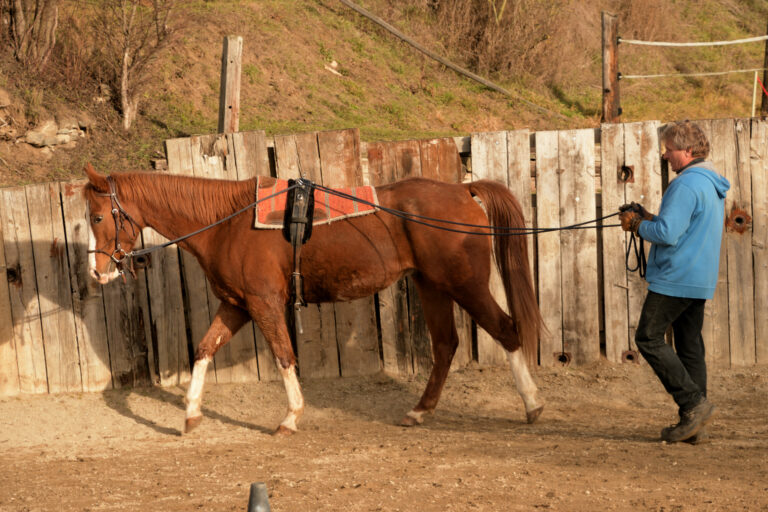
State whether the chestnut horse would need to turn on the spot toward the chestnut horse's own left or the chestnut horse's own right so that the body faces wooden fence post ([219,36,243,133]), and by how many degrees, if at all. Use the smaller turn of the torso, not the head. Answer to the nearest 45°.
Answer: approximately 45° to the chestnut horse's own right

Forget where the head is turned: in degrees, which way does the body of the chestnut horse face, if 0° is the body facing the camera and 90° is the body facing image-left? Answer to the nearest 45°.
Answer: approximately 90°

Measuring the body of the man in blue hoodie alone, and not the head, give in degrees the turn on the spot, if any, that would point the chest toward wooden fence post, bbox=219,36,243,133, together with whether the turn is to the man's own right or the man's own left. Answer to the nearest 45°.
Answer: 0° — they already face it

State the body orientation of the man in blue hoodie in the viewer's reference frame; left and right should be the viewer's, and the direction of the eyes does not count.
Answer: facing to the left of the viewer

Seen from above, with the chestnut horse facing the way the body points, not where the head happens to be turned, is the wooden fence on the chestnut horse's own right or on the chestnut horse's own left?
on the chestnut horse's own right

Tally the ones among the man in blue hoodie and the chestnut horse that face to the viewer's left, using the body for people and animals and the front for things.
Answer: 2

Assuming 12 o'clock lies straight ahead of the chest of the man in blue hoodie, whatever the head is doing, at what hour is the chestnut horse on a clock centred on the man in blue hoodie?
The chestnut horse is roughly at 12 o'clock from the man in blue hoodie.

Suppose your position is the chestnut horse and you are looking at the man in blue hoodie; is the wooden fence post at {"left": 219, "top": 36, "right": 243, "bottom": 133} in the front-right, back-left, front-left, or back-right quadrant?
back-left

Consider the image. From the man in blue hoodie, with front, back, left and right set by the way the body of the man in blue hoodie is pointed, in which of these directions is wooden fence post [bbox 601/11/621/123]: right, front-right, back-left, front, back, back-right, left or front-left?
right

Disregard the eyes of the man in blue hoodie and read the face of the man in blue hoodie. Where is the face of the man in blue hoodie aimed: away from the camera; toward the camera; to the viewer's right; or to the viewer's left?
to the viewer's left
